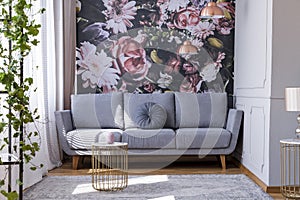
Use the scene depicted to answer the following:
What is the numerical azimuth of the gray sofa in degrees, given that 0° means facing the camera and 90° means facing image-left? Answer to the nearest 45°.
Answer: approximately 0°

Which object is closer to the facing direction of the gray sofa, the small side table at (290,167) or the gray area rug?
the gray area rug

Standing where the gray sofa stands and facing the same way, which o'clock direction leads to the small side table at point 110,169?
The small side table is roughly at 1 o'clock from the gray sofa.

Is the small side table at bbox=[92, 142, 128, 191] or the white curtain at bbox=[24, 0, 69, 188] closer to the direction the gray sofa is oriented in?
the small side table

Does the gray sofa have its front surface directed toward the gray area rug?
yes

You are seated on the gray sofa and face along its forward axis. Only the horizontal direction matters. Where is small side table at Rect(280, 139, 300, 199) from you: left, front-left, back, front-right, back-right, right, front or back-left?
front-left

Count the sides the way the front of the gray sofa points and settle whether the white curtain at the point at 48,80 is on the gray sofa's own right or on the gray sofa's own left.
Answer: on the gray sofa's own right

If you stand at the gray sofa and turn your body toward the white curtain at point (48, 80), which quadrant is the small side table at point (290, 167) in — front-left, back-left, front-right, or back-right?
back-left
